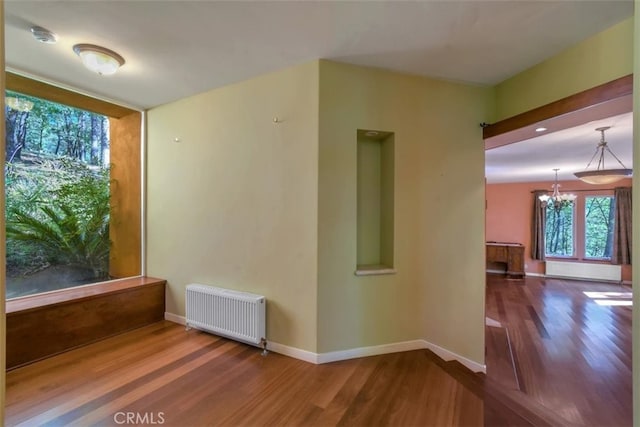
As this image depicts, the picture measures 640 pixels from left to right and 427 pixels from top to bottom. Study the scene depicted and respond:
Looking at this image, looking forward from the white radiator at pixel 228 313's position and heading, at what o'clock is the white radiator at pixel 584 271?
the white radiator at pixel 584 271 is roughly at 7 o'clock from the white radiator at pixel 228 313.

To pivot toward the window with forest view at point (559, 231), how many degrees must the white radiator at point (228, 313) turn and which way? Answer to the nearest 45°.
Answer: approximately 135° to its left

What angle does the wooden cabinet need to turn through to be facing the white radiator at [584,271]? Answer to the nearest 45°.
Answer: approximately 90° to its left

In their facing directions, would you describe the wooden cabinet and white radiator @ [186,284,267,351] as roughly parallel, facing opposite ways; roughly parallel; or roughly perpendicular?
roughly parallel

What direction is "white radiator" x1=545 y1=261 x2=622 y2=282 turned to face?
toward the camera

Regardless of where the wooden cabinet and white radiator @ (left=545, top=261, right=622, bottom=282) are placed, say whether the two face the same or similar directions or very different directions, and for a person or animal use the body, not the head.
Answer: same or similar directions

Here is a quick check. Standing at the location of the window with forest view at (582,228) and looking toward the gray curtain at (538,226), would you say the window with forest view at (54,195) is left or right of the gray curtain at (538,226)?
left

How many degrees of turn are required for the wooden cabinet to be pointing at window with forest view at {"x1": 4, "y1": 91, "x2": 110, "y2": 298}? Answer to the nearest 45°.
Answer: approximately 45° to its right

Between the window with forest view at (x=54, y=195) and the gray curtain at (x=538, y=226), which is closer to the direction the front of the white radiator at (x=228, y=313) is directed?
the window with forest view

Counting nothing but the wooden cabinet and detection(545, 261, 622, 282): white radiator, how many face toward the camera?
2

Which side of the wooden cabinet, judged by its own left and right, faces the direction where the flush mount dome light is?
front

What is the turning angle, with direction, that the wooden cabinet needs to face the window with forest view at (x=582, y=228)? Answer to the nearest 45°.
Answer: approximately 90° to its left

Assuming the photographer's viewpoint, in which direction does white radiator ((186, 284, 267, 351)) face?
facing the viewer and to the left of the viewer

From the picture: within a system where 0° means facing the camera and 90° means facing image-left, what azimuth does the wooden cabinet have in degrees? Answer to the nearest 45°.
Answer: approximately 0°
